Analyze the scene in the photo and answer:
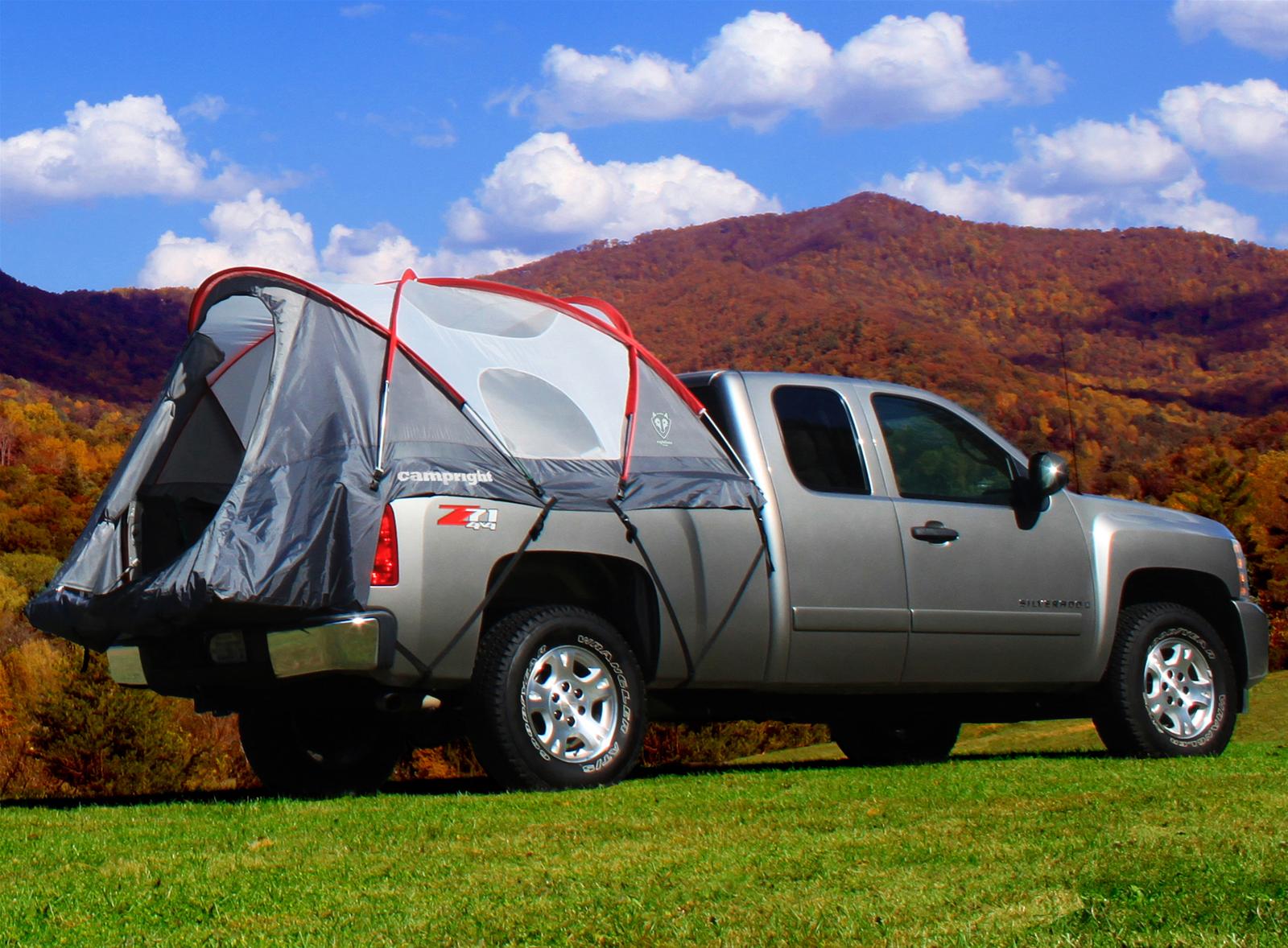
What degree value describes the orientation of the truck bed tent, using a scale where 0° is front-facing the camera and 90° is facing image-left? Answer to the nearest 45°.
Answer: approximately 45°

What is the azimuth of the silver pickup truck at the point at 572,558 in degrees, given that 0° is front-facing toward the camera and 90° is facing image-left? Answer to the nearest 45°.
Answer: approximately 225°

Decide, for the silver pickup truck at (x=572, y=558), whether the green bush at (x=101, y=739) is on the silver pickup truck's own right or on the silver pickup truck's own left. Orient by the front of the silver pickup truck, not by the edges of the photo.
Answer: on the silver pickup truck's own left
